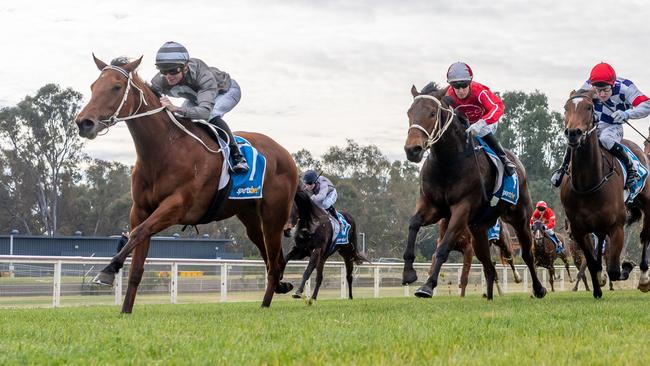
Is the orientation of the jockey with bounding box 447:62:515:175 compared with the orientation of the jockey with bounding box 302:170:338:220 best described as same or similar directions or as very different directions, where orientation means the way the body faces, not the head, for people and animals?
same or similar directions

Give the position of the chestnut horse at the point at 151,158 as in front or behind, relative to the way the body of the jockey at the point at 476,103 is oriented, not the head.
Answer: in front

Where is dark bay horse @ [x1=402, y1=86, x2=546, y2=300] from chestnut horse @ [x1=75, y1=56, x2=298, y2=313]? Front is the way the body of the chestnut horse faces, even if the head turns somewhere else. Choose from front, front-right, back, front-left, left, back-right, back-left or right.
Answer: back-left

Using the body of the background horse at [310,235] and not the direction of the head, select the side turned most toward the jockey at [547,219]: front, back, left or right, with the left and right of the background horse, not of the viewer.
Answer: back

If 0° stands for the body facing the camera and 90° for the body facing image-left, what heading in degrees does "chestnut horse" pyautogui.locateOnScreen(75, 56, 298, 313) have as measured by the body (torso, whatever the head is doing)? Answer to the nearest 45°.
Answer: approximately 45°

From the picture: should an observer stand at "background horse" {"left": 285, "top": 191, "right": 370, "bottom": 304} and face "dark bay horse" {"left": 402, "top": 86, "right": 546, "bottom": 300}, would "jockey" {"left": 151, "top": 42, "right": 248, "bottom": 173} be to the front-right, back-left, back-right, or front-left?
front-right

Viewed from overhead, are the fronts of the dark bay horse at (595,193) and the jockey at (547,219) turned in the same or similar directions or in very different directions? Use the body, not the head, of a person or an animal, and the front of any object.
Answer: same or similar directions

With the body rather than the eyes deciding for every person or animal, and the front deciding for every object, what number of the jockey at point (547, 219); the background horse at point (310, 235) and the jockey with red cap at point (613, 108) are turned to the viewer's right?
0

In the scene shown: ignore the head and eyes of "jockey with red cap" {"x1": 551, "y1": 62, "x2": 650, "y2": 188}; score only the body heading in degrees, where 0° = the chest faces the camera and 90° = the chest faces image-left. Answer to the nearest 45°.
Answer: approximately 45°

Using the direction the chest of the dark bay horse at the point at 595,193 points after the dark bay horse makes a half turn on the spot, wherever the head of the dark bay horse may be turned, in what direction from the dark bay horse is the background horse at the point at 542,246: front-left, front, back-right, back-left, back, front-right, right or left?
front-left

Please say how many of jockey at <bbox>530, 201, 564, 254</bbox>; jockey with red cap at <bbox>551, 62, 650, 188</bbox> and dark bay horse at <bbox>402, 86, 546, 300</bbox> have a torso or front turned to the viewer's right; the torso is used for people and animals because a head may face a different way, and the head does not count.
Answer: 0

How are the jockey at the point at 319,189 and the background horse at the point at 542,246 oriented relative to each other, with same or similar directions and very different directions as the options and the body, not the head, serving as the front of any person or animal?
same or similar directions

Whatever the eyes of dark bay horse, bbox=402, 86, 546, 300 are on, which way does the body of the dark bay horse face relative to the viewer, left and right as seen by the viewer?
facing the viewer and to the left of the viewer
